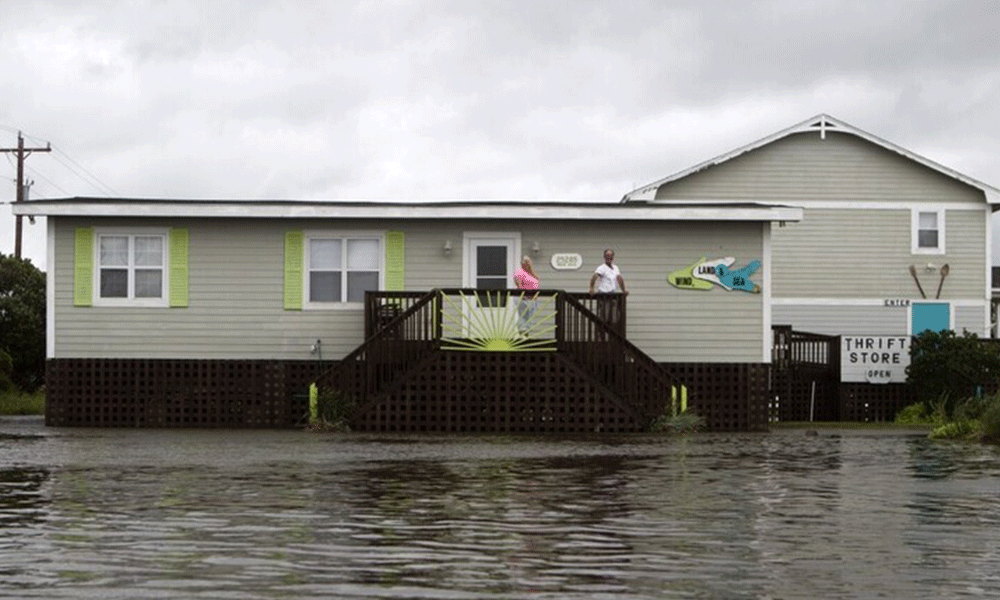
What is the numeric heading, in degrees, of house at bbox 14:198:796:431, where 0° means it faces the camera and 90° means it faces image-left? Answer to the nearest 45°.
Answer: approximately 0°

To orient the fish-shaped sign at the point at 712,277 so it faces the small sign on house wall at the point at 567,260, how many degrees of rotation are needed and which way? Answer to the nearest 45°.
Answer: approximately 90° to its right

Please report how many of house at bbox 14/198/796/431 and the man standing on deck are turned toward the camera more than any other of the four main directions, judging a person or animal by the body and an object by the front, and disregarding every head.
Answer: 2

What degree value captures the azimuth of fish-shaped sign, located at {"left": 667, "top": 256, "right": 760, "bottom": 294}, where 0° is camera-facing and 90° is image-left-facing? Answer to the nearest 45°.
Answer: approximately 0°

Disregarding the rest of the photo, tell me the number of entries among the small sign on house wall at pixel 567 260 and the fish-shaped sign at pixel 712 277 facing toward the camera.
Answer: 2

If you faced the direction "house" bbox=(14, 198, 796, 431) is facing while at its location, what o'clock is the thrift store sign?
The thrift store sign is roughly at 8 o'clock from the house.

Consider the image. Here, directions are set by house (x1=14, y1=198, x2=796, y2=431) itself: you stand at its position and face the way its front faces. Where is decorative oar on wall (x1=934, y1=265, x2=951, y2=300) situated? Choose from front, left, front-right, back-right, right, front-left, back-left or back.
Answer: back-left
